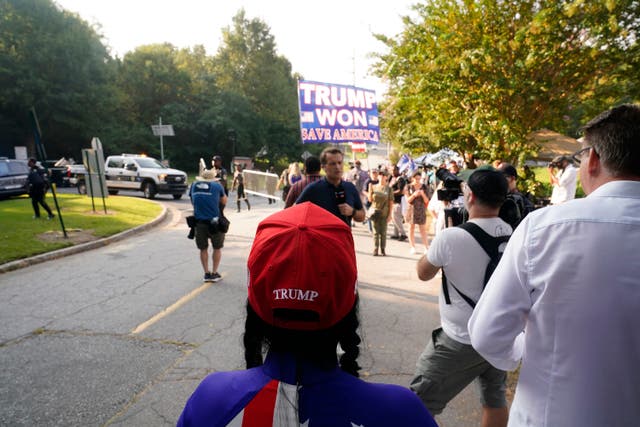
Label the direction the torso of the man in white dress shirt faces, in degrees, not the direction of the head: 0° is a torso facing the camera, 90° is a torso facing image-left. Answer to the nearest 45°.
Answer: approximately 135°

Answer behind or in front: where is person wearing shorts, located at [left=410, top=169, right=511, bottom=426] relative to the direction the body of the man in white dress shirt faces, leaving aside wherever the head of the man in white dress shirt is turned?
in front

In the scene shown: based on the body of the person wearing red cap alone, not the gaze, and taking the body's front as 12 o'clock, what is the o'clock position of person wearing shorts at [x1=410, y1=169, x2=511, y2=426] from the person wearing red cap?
The person wearing shorts is roughly at 1 o'clock from the person wearing red cap.

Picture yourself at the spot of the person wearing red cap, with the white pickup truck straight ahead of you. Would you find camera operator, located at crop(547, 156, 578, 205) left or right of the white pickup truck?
right

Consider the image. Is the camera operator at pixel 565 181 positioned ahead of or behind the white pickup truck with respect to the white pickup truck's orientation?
ahead

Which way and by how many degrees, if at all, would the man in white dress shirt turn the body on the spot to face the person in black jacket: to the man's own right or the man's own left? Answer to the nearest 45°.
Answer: approximately 45° to the man's own left

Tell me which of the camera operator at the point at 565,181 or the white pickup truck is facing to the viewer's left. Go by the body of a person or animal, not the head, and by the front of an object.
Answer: the camera operator

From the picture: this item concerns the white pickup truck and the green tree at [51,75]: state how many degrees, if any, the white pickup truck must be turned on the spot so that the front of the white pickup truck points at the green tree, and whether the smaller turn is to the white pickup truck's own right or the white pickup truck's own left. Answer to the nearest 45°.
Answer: approximately 135° to the white pickup truck's own left

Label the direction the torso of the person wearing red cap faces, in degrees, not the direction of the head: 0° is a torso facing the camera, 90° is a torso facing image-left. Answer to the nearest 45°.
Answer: approximately 180°

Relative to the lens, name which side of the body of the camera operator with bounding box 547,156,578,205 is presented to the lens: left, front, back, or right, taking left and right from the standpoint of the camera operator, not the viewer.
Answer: left

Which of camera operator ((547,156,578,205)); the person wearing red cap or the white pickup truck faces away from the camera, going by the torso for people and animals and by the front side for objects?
the person wearing red cap

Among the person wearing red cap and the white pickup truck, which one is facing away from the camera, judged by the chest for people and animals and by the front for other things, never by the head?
the person wearing red cap

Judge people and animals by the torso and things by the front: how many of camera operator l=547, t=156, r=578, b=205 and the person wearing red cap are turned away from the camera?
1

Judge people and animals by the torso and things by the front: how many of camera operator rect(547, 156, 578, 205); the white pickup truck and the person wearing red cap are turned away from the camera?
1

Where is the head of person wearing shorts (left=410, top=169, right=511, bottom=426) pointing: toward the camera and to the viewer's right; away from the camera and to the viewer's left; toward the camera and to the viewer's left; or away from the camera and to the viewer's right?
away from the camera and to the viewer's left

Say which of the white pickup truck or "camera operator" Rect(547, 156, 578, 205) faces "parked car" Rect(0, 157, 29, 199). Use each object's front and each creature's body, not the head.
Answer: the camera operator

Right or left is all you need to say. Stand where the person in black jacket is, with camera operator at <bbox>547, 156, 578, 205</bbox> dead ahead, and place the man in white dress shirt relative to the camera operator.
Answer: right

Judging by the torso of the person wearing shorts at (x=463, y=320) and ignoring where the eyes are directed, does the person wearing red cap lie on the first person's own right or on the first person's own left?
on the first person's own left
